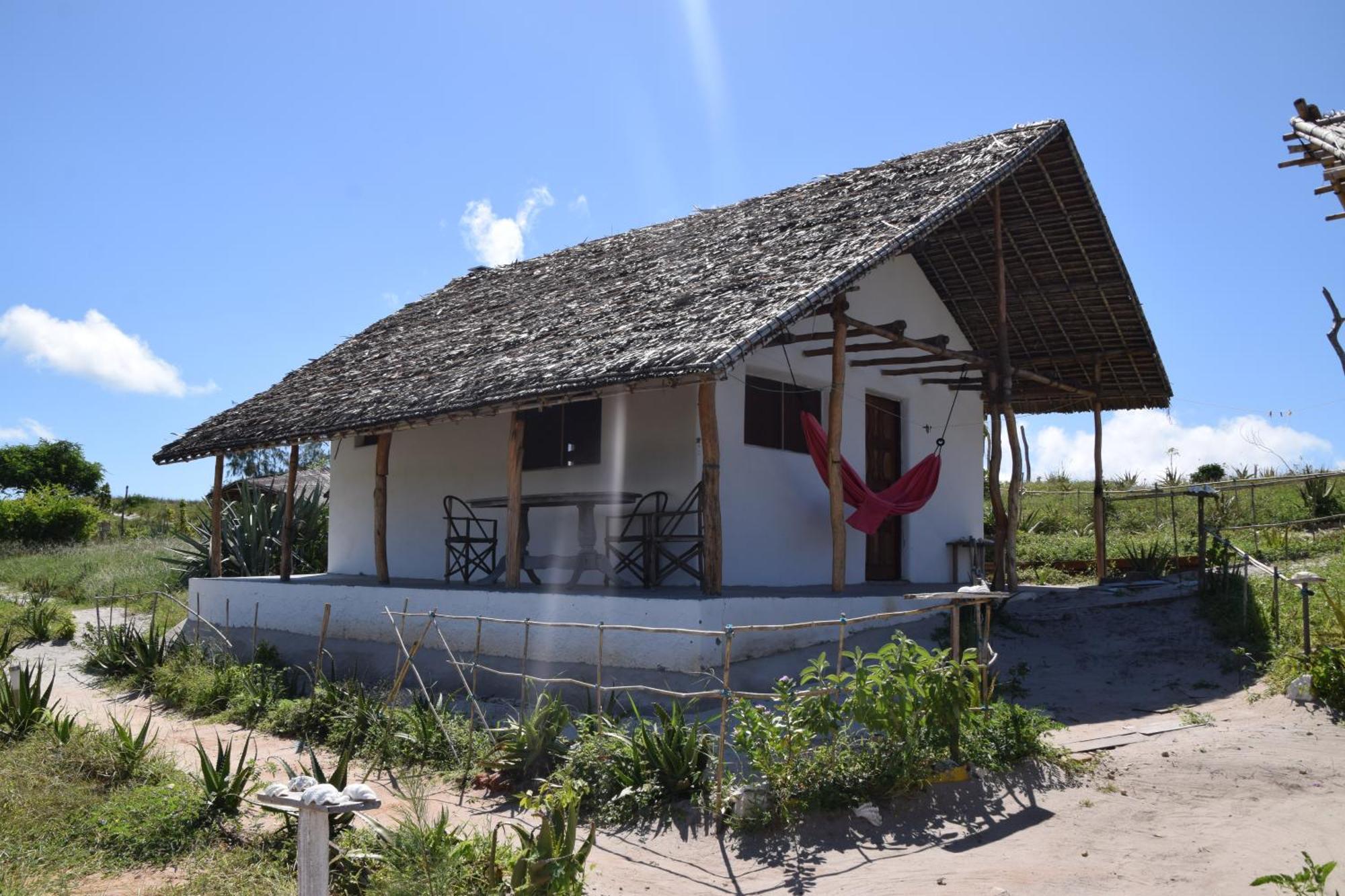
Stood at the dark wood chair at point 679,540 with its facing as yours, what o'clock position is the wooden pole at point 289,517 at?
The wooden pole is roughly at 1 o'clock from the dark wood chair.

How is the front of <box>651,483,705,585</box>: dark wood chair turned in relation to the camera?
facing to the left of the viewer

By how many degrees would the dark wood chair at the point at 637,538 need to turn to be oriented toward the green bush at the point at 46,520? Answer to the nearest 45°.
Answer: approximately 45° to its right

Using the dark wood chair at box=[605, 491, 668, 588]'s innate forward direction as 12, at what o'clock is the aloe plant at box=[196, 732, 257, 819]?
The aloe plant is roughly at 10 o'clock from the dark wood chair.

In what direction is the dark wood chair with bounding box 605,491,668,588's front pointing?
to the viewer's left

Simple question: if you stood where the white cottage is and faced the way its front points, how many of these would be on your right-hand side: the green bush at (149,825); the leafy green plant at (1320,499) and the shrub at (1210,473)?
1

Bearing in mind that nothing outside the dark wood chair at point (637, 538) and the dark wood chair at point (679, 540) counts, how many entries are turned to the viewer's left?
2

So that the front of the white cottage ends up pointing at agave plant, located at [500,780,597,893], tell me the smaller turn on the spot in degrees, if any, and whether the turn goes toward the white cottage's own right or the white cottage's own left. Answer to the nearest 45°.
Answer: approximately 45° to the white cottage's own right

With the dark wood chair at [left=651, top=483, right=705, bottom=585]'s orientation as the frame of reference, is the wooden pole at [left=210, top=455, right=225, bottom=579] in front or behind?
in front
